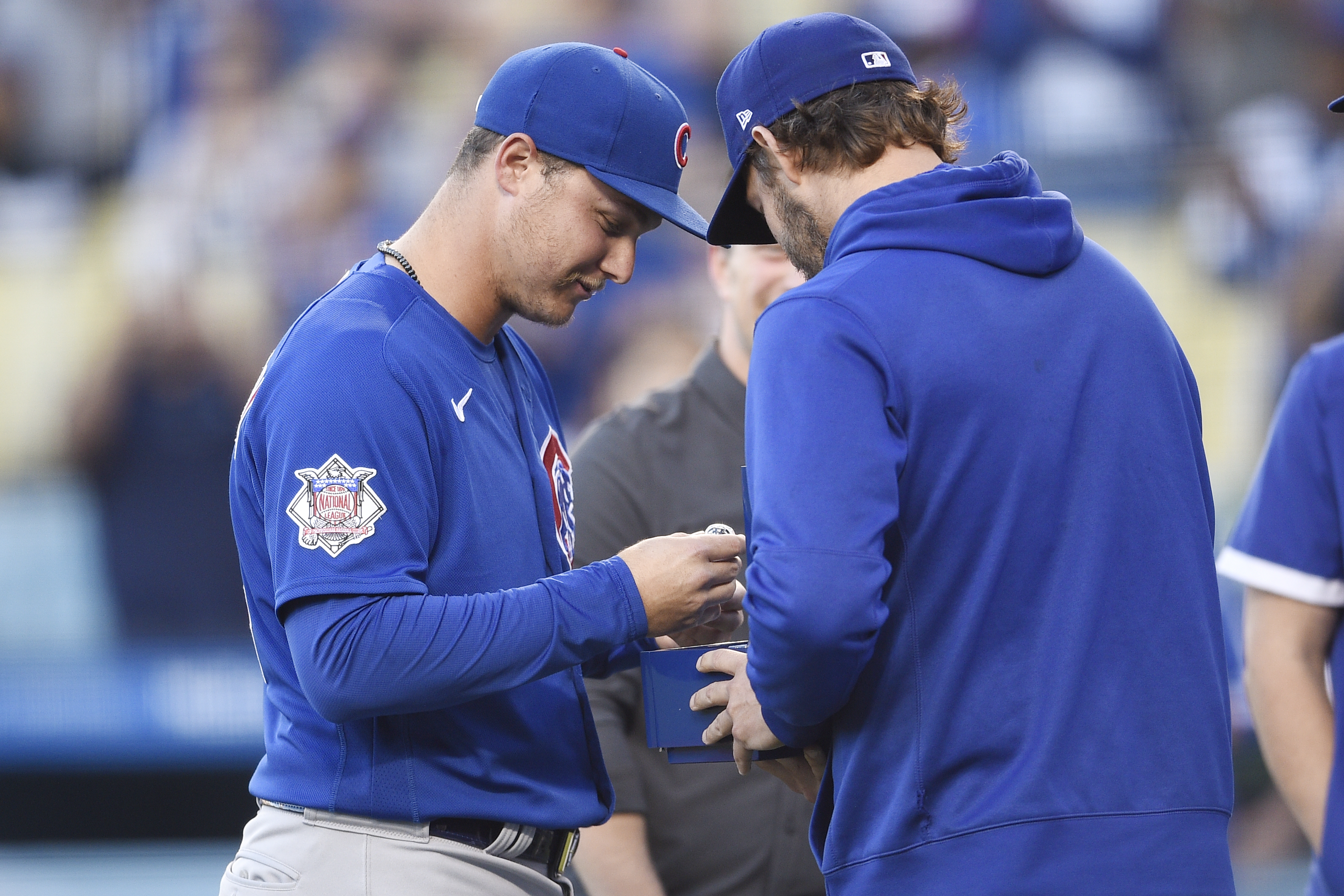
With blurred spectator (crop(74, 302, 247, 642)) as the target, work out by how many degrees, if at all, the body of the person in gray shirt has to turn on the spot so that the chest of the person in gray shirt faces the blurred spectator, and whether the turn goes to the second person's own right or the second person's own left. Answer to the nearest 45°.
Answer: approximately 180°

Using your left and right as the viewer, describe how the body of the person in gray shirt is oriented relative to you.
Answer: facing the viewer and to the right of the viewer
